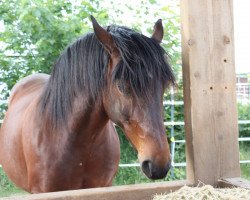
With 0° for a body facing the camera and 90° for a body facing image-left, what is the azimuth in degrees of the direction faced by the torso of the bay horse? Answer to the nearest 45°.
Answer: approximately 315°

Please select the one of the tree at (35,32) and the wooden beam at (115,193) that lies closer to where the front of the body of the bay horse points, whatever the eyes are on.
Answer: the wooden beam

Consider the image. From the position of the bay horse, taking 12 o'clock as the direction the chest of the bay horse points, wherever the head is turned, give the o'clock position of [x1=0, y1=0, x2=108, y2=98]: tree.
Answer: The tree is roughly at 7 o'clock from the bay horse.

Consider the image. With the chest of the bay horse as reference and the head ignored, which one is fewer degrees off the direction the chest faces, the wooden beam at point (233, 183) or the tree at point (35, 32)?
the wooden beam

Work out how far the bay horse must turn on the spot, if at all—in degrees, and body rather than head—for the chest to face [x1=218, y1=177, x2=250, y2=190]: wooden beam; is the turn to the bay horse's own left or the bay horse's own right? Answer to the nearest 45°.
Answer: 0° — it already faces it

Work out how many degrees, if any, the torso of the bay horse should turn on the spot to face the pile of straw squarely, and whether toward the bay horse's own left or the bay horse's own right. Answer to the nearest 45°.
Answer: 0° — it already faces it

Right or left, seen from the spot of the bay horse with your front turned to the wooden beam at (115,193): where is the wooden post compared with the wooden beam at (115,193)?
left

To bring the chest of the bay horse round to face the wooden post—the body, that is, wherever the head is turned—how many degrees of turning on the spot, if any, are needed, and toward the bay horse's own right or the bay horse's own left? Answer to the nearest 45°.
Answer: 0° — it already faces it
